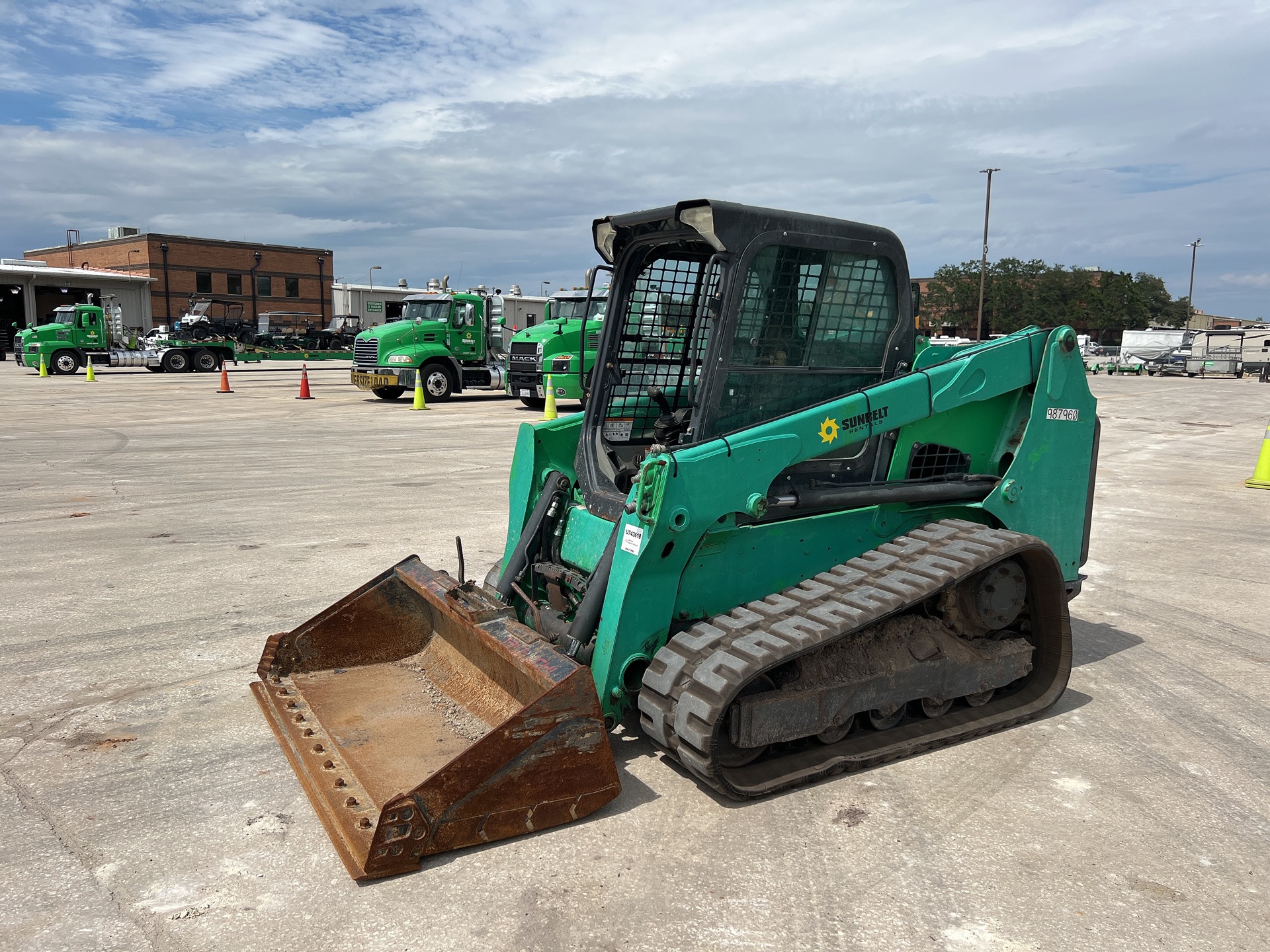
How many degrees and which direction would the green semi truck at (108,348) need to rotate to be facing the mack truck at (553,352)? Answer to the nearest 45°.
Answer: approximately 135° to its left

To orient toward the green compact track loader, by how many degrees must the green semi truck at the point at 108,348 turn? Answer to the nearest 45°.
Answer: approximately 90° to its left

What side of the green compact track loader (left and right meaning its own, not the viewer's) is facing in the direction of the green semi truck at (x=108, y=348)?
right

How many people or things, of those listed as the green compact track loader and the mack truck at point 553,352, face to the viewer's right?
0

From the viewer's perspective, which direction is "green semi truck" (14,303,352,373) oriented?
to the viewer's left

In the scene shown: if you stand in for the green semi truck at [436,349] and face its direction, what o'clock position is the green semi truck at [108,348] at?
the green semi truck at [108,348] is roughly at 3 o'clock from the green semi truck at [436,349].

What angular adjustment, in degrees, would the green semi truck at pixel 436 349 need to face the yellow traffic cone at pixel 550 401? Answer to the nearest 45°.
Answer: approximately 45° to its left

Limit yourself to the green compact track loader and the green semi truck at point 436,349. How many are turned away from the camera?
0

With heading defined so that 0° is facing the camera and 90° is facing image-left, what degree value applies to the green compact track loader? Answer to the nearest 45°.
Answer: approximately 45°

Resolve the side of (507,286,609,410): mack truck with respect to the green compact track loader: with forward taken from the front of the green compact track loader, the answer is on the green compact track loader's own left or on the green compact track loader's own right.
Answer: on the green compact track loader's own right

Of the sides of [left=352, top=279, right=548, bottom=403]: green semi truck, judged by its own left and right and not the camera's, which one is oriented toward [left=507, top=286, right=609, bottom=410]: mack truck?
left

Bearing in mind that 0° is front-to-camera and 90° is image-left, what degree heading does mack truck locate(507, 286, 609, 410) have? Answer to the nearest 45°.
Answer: approximately 45°

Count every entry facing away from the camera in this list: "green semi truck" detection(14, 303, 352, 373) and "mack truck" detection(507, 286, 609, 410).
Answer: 0

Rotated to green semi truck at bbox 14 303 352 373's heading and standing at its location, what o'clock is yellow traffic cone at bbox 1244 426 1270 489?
The yellow traffic cone is roughly at 8 o'clock from the green semi truck.

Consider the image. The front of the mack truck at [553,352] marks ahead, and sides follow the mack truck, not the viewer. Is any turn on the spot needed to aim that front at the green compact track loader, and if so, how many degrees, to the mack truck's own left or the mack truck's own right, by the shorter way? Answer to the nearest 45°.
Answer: approximately 45° to the mack truck's own left

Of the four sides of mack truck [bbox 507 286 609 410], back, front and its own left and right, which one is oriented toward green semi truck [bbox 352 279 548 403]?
right
